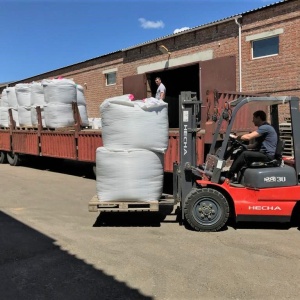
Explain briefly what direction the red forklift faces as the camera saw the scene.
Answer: facing to the left of the viewer

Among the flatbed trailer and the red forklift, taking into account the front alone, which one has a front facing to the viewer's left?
the red forklift

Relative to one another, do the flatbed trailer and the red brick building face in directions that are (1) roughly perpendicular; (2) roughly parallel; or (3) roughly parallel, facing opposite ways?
roughly perpendicular

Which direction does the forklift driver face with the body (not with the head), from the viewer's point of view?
to the viewer's left

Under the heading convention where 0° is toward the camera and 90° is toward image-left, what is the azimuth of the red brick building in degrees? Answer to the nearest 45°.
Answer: approximately 45°

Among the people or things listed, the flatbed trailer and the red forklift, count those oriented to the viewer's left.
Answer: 1

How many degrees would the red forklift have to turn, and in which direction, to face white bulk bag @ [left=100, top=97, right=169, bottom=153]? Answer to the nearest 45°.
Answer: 0° — it already faces it

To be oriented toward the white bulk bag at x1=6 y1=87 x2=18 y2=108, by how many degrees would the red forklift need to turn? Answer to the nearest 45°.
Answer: approximately 45° to its right
